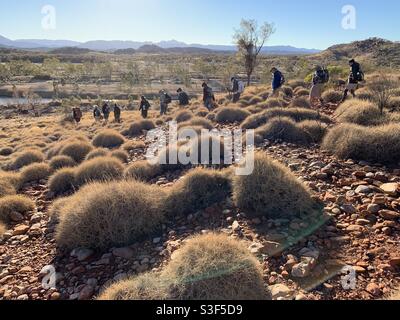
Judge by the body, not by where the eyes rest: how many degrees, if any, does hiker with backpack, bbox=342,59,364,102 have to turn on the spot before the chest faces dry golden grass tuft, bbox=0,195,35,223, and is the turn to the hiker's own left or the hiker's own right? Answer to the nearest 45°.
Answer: approximately 45° to the hiker's own left

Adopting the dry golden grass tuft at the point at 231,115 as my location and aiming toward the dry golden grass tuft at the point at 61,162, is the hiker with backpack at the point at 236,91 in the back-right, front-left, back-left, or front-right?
back-right

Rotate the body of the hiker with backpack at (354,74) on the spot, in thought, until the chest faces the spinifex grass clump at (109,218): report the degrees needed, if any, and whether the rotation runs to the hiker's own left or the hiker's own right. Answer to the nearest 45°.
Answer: approximately 90° to the hiker's own left

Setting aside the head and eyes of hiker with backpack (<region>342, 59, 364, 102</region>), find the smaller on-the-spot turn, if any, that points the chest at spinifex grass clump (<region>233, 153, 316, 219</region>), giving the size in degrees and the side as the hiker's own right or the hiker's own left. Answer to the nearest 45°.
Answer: approximately 90° to the hiker's own left

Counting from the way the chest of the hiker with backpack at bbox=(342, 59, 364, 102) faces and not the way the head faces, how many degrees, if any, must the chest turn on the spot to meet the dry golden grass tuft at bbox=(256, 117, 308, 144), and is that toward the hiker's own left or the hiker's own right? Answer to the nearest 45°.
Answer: approximately 90° to the hiker's own left

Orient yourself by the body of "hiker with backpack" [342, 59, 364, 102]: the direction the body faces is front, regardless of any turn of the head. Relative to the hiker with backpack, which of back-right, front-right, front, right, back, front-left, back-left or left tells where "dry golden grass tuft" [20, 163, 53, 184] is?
front-left

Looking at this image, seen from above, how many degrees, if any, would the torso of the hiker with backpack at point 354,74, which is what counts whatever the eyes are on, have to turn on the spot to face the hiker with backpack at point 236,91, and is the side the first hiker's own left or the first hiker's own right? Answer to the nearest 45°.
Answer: approximately 45° to the first hiker's own right

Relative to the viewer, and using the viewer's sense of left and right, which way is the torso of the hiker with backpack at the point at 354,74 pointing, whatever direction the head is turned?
facing to the left of the viewer

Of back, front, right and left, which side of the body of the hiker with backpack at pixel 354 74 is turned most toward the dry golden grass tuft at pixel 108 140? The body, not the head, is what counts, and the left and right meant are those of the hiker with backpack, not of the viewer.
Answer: front

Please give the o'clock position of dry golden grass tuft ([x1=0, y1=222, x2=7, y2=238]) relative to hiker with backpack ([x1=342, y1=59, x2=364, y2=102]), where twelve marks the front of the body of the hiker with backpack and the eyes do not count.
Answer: The dry golden grass tuft is roughly at 10 o'clock from the hiker with backpack.
